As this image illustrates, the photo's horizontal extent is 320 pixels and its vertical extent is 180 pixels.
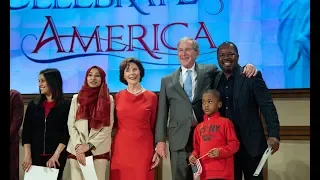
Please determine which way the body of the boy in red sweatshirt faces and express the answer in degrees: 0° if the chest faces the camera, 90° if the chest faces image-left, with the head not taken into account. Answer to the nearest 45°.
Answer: approximately 45°

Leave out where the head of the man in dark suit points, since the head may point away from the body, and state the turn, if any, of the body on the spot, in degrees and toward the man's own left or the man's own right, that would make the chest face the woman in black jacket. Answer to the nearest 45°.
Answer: approximately 45° to the man's own right

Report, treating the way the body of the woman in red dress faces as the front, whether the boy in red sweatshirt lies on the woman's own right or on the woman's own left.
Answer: on the woman's own left

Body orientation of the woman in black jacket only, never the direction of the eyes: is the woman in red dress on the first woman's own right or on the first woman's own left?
on the first woman's own left

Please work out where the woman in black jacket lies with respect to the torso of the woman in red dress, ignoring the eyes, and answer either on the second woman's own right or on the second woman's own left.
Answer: on the second woman's own right

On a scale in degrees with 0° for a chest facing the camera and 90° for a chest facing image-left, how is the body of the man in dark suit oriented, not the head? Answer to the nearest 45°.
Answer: approximately 45°

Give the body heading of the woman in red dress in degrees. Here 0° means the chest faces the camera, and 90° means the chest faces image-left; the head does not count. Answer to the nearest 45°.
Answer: approximately 0°

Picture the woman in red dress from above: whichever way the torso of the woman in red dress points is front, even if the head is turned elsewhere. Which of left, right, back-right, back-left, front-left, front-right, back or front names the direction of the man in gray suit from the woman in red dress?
left
